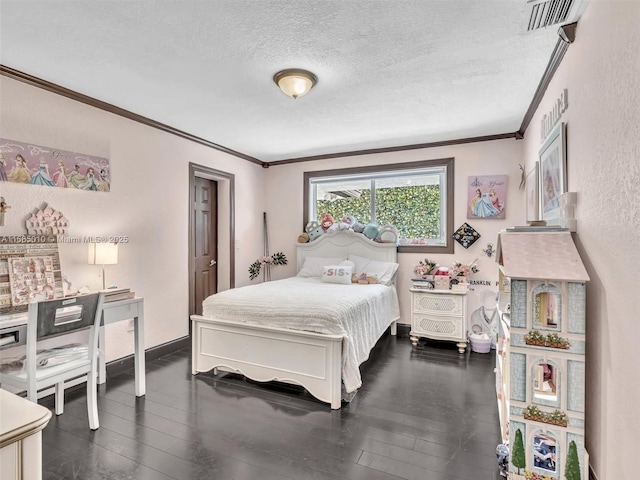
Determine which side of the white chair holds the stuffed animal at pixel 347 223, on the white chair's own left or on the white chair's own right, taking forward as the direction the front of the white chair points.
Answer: on the white chair's own right

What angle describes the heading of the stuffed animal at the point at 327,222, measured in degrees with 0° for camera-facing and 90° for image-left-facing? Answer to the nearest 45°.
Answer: approximately 0°

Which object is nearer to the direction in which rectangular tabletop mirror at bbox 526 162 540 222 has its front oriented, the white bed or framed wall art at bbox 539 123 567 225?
the white bed

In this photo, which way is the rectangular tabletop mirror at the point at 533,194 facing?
to the viewer's left

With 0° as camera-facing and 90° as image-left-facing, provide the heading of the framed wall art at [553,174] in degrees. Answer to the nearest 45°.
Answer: approximately 90°

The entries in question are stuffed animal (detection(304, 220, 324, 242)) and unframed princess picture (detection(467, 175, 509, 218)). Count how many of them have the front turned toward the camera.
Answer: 2

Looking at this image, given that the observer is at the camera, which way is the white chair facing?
facing away from the viewer and to the left of the viewer
